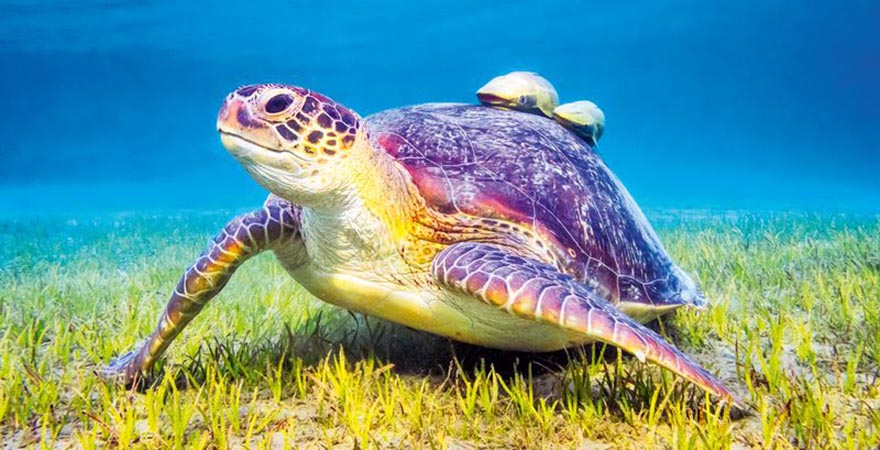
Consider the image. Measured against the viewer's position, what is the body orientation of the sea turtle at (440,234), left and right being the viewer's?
facing the viewer and to the left of the viewer

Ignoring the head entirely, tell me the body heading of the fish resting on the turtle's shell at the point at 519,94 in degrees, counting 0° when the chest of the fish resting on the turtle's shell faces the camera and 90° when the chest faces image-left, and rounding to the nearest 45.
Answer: approximately 45°
